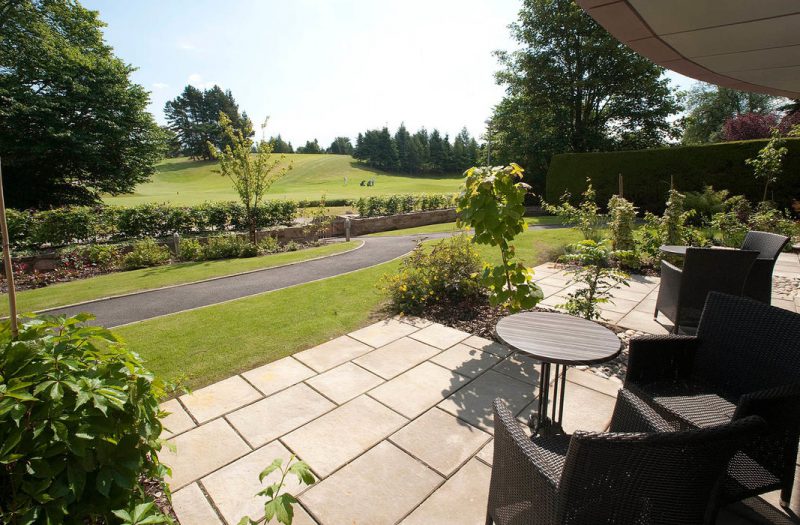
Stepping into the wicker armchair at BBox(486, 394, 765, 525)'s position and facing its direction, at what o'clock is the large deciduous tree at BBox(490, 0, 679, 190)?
The large deciduous tree is roughly at 1 o'clock from the wicker armchair.

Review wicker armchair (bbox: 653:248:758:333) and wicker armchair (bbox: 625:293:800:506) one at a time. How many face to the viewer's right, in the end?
0

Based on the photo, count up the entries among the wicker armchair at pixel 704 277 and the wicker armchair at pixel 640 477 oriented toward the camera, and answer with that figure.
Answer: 0

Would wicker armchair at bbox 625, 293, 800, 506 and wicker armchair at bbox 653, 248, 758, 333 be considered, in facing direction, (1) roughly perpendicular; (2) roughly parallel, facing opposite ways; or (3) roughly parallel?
roughly perpendicular

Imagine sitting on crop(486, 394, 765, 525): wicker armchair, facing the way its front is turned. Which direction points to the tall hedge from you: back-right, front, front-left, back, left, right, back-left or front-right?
front-right

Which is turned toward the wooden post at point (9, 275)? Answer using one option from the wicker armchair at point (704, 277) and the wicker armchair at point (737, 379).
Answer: the wicker armchair at point (737, 379)

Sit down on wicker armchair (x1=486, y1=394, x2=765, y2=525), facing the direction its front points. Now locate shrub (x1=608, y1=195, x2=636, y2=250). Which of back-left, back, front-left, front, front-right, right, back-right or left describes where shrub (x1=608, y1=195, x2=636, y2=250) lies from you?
front-right

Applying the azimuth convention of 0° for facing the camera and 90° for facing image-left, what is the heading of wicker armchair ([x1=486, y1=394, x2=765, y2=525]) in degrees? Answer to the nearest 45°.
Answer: approximately 135°

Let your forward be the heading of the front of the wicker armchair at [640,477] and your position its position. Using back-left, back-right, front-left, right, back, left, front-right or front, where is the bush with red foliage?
front-right

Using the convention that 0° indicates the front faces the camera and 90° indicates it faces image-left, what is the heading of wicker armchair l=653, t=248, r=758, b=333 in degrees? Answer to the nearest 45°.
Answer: approximately 135°

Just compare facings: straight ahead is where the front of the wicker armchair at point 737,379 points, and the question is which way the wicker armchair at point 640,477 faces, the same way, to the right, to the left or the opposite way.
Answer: to the right

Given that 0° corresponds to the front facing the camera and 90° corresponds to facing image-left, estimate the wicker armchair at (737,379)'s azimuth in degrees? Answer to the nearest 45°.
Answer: approximately 45°

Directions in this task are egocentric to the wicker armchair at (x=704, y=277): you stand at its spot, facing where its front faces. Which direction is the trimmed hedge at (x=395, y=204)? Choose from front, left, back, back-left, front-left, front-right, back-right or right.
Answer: front
